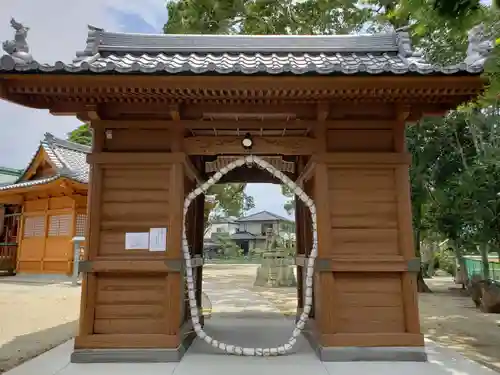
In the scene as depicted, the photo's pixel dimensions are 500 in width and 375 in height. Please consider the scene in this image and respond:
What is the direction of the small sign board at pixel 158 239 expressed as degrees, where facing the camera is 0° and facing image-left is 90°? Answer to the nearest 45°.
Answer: approximately 0°

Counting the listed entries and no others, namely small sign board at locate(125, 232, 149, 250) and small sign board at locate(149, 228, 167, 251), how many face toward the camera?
2

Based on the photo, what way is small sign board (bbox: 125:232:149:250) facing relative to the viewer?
toward the camera

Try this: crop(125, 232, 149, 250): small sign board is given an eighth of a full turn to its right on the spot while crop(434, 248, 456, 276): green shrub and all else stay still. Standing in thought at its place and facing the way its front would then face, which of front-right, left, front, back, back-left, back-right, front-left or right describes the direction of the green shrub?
back
